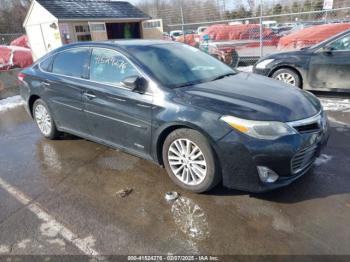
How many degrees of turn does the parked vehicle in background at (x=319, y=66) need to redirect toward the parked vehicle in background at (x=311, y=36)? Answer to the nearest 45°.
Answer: approximately 90° to its right

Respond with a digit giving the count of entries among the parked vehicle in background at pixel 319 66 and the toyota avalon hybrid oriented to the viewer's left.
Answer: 1

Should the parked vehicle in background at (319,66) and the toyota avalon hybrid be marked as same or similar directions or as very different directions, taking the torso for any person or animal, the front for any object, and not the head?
very different directions

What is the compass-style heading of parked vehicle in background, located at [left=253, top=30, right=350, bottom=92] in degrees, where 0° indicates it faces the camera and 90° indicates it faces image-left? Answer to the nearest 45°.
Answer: approximately 90°

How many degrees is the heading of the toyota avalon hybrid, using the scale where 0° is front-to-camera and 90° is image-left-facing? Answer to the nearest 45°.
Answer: approximately 315°

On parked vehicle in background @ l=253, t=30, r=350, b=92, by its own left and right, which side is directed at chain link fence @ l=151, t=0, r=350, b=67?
right

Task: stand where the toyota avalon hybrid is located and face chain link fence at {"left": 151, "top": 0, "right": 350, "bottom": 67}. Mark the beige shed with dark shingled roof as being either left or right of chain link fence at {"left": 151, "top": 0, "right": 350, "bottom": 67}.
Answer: left

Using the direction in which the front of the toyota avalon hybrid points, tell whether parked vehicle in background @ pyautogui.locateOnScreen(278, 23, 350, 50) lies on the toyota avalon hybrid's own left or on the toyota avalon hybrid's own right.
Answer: on the toyota avalon hybrid's own left

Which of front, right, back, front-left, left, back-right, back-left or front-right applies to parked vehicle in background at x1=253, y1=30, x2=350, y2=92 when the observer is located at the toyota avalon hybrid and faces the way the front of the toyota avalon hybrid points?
left

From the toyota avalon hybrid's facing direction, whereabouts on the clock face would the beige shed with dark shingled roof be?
The beige shed with dark shingled roof is roughly at 7 o'clock from the toyota avalon hybrid.
